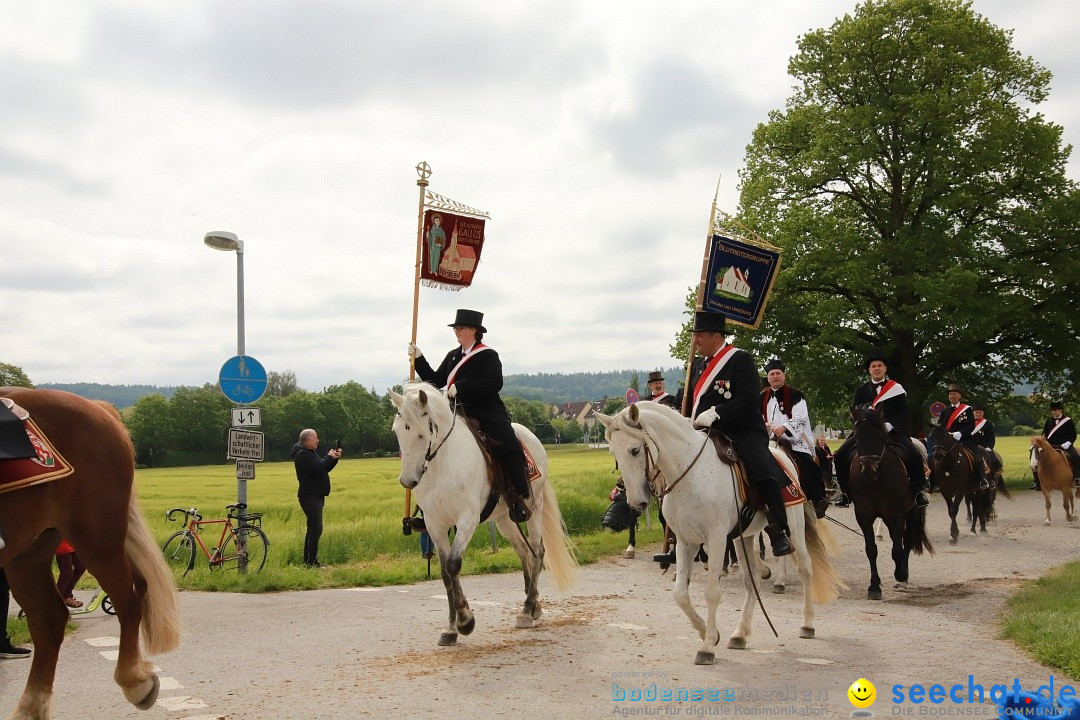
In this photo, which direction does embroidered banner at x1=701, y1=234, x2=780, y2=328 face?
toward the camera

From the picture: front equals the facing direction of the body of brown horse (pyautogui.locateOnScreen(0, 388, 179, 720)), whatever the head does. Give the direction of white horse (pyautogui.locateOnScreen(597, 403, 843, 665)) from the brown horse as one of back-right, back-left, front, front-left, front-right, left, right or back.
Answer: back

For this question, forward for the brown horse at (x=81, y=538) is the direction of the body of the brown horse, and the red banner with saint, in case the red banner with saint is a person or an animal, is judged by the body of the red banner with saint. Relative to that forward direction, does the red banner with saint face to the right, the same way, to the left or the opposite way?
to the left

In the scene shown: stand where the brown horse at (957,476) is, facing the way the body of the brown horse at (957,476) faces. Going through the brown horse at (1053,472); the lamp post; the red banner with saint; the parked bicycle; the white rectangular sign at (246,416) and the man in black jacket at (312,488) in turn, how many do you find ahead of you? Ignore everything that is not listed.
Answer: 5

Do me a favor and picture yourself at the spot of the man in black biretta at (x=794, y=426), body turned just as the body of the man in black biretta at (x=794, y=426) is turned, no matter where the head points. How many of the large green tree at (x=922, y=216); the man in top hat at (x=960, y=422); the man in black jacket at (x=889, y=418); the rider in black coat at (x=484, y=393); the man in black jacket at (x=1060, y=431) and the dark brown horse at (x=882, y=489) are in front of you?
1

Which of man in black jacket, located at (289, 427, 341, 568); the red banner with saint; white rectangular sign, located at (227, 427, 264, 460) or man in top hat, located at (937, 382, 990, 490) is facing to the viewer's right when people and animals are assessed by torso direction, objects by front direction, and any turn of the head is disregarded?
the man in black jacket

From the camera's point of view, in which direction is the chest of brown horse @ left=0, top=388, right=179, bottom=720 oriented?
to the viewer's left

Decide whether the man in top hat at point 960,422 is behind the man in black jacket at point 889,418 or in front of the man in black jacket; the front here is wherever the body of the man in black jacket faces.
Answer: behind

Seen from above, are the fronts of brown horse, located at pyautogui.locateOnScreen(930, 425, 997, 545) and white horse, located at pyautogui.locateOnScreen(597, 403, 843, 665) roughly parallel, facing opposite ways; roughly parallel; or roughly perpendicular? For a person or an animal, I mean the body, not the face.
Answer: roughly parallel

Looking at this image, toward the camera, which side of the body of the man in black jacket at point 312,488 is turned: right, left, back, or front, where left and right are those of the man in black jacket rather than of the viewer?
right

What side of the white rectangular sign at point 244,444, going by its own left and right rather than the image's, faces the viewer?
front

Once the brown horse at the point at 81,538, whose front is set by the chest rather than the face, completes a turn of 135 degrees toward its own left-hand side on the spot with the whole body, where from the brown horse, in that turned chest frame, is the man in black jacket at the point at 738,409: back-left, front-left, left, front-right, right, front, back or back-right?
front-left

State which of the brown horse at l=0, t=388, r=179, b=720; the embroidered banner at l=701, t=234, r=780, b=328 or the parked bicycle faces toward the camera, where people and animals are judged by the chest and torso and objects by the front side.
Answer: the embroidered banner

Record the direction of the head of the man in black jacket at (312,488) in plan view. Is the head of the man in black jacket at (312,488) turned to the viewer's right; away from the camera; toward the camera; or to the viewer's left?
to the viewer's right

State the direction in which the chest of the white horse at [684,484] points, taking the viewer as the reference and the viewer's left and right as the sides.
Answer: facing the viewer and to the left of the viewer

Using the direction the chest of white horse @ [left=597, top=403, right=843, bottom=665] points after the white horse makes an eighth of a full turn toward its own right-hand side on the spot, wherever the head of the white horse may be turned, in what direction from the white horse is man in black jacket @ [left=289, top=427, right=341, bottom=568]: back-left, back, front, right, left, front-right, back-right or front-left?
front-right
